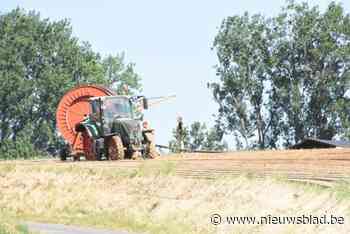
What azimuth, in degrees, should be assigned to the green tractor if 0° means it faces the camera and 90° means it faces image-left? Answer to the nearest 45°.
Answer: approximately 315°
